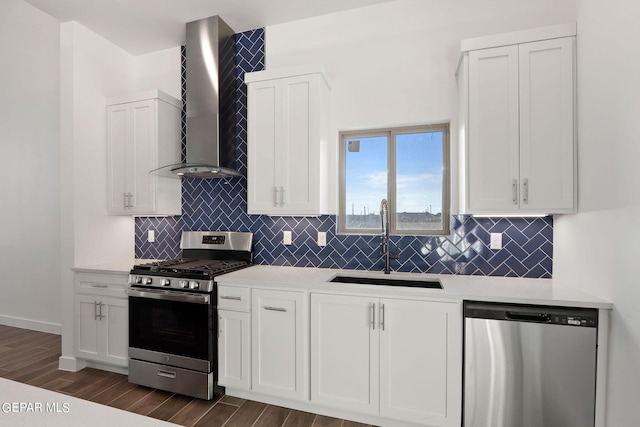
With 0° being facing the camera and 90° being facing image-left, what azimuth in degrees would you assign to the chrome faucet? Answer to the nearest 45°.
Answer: approximately 0°

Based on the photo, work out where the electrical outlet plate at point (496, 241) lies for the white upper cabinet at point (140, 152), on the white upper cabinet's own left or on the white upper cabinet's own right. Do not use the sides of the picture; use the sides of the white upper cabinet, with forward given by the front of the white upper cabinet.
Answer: on the white upper cabinet's own left

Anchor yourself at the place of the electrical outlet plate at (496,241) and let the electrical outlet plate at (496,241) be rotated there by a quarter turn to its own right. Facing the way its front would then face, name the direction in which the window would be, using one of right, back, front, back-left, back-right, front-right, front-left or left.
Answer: front

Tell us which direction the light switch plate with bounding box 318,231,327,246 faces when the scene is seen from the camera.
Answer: facing the viewer

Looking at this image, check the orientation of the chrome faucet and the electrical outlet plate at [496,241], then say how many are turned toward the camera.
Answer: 2

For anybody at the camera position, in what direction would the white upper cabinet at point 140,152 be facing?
facing the viewer and to the left of the viewer

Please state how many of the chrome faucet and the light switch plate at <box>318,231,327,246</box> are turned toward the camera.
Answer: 2

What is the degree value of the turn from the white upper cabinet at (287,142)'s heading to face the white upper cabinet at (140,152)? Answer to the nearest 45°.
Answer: approximately 90° to its right

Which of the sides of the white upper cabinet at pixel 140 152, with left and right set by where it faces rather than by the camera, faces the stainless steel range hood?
left

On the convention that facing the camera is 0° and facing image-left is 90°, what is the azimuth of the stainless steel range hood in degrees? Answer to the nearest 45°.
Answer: approximately 45°

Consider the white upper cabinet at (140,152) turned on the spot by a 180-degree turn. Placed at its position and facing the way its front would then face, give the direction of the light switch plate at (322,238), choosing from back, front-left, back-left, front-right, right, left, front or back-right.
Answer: right

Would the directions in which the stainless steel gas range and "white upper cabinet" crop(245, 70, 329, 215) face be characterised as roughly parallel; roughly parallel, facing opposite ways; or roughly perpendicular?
roughly parallel

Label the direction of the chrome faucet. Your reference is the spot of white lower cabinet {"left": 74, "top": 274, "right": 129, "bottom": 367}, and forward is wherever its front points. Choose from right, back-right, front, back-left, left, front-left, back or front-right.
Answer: left
